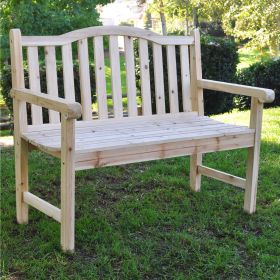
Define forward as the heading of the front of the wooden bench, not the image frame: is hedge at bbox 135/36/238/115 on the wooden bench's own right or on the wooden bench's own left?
on the wooden bench's own left

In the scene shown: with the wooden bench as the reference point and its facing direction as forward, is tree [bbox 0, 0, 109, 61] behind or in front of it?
behind

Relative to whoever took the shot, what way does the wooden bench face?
facing the viewer and to the right of the viewer

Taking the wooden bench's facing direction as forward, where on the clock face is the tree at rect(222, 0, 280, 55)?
The tree is roughly at 8 o'clock from the wooden bench.
